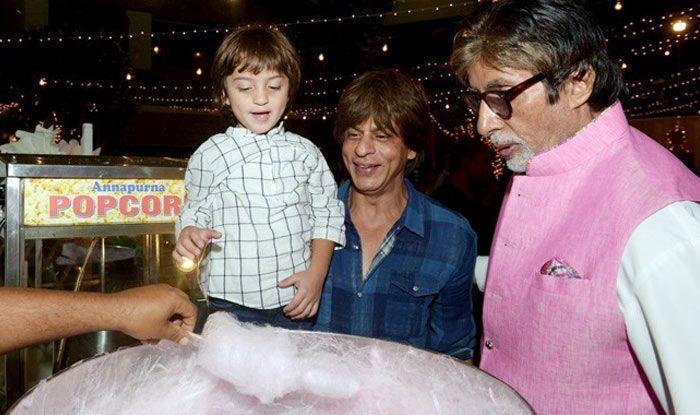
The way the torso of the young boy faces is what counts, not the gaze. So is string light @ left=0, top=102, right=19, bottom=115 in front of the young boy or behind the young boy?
behind

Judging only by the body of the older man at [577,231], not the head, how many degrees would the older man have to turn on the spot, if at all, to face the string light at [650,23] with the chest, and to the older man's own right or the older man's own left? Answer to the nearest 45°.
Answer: approximately 135° to the older man's own right

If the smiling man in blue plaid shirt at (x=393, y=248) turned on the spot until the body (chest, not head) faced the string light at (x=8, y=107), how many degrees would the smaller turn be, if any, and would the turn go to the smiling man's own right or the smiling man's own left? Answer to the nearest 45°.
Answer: approximately 90° to the smiling man's own right

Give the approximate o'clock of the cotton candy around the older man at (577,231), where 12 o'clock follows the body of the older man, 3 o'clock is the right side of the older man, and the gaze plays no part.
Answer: The cotton candy is roughly at 12 o'clock from the older man.

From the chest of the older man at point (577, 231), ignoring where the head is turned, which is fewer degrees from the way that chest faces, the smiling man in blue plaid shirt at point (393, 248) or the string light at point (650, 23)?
the smiling man in blue plaid shirt

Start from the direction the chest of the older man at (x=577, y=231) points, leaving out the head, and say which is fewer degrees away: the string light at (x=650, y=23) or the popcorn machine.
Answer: the popcorn machine

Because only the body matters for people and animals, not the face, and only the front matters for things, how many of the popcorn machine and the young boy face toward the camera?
2

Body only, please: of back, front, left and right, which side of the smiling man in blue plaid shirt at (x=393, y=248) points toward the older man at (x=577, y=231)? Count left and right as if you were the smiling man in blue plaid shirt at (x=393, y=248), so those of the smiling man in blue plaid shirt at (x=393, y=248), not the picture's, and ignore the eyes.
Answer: left

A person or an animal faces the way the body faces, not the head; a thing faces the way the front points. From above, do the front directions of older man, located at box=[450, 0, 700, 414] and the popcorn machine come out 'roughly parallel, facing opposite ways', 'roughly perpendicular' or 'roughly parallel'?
roughly perpendicular

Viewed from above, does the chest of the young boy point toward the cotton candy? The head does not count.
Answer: yes
